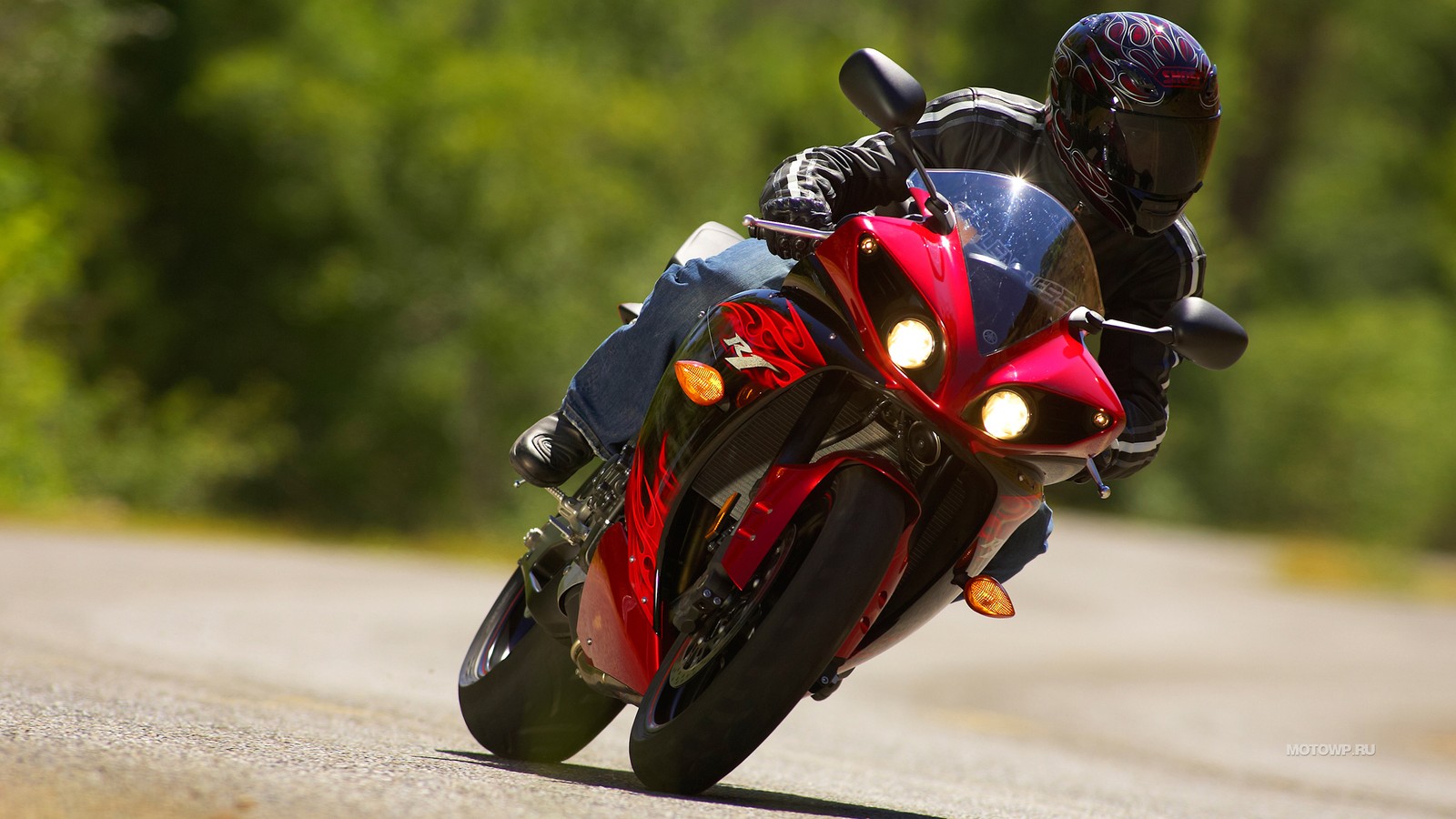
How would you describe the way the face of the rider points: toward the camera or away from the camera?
toward the camera

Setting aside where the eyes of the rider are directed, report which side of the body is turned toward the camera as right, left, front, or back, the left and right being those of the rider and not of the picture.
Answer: front
